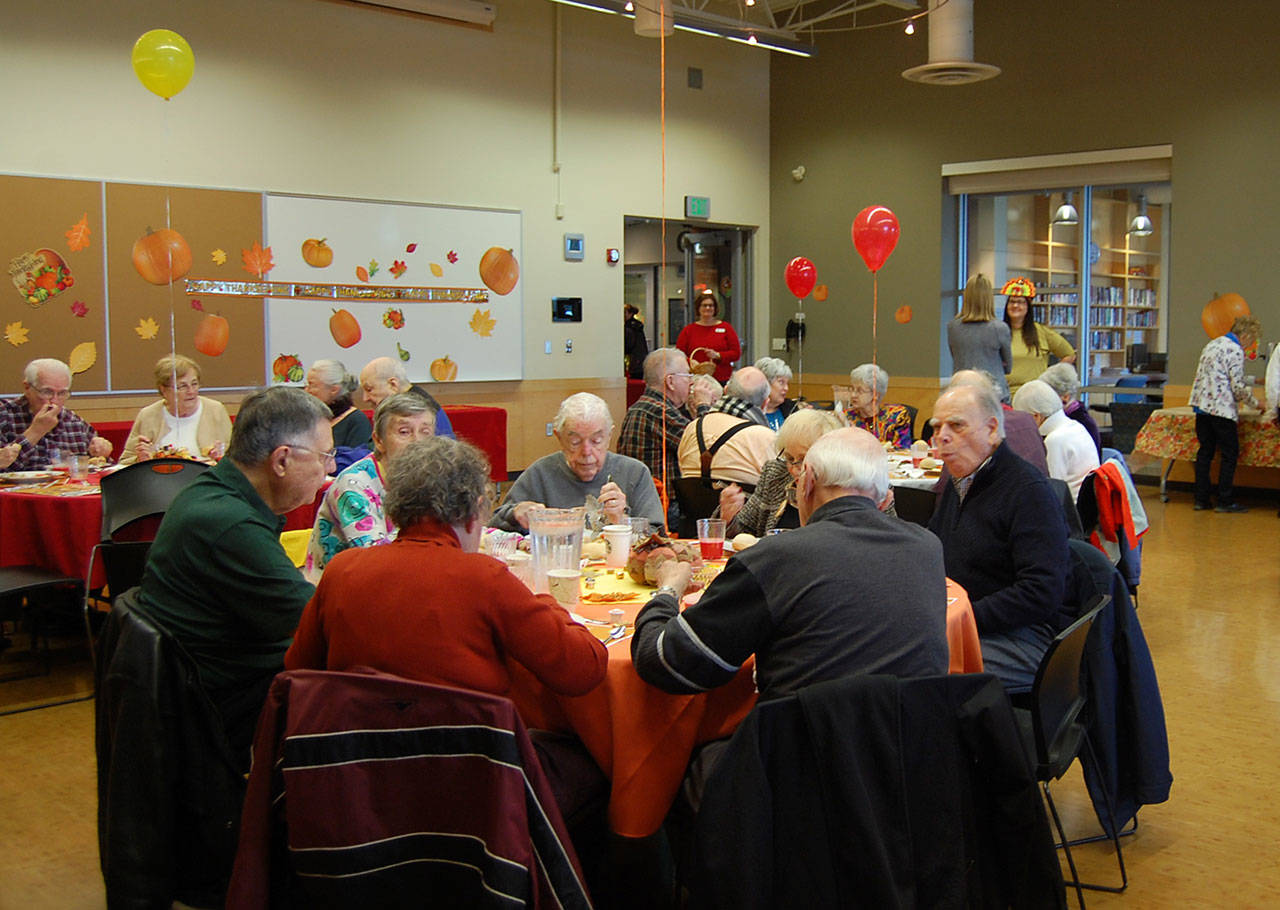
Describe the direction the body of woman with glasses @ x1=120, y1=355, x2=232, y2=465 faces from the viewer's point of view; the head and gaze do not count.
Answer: toward the camera

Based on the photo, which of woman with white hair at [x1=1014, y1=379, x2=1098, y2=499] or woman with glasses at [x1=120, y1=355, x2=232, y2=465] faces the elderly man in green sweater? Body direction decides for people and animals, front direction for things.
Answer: the woman with glasses

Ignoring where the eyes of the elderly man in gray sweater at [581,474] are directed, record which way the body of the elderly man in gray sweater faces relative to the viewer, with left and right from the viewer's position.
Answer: facing the viewer

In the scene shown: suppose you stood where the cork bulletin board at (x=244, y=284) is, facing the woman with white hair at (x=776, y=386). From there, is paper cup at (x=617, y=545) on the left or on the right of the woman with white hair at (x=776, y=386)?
right

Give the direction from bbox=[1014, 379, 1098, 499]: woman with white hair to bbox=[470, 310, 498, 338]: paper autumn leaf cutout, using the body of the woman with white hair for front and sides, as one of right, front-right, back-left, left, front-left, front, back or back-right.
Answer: front

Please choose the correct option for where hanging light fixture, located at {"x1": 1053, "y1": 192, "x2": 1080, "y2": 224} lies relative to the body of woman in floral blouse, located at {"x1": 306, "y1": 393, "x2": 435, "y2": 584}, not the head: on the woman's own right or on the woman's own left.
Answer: on the woman's own left

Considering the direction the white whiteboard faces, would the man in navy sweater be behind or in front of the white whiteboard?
in front

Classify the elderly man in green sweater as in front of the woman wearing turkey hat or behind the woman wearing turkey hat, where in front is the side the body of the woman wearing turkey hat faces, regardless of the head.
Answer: in front

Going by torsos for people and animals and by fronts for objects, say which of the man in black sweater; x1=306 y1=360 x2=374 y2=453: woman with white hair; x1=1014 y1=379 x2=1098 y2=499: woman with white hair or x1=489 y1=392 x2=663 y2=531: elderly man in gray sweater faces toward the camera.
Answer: the elderly man in gray sweater

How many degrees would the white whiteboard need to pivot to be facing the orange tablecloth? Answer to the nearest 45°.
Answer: approximately 45° to its right

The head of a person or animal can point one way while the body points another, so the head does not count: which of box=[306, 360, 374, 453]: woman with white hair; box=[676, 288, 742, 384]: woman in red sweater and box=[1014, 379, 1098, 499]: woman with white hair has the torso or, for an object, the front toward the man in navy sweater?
the woman in red sweater

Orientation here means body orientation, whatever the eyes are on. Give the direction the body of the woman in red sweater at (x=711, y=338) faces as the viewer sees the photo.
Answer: toward the camera

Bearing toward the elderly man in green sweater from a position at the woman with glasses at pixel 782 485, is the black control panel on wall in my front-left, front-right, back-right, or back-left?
back-right

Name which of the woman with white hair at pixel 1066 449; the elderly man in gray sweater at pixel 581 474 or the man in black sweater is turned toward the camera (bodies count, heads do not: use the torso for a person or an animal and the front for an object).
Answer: the elderly man in gray sweater
